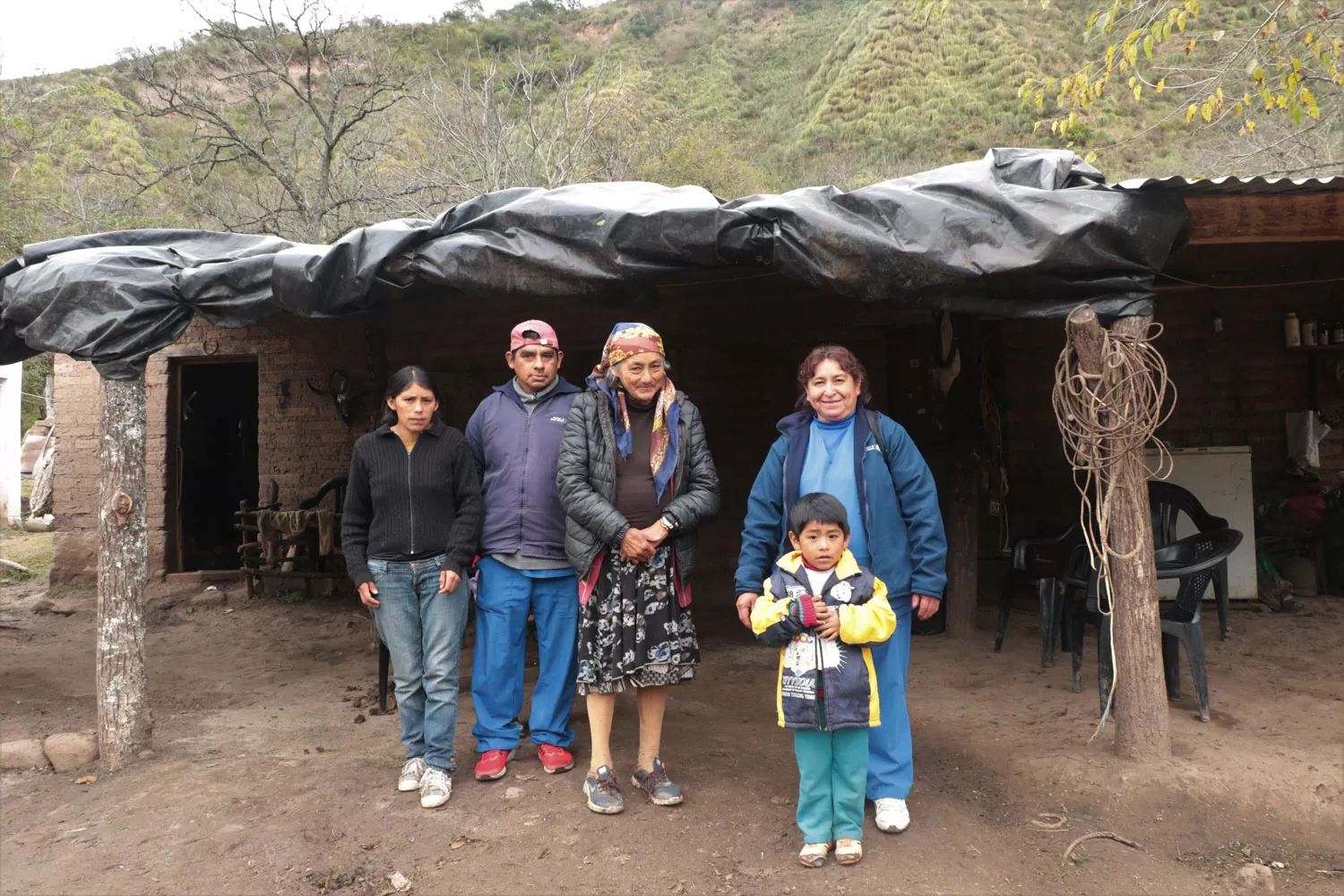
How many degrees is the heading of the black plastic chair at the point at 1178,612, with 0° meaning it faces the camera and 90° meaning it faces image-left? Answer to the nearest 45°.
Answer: approximately 90°

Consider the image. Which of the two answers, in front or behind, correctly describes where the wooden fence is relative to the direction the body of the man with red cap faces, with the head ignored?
behind

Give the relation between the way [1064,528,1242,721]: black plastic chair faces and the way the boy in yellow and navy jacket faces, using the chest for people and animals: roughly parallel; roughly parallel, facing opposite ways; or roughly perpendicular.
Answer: roughly perpendicular
